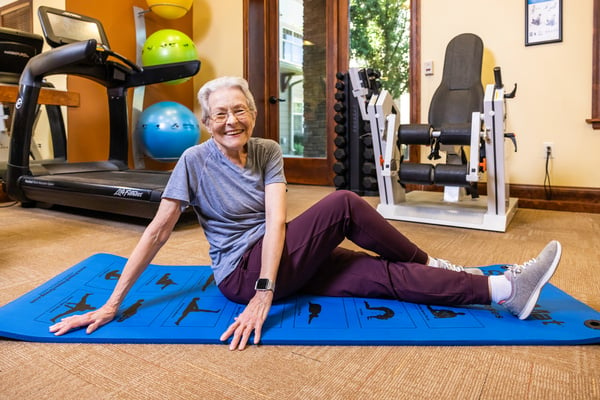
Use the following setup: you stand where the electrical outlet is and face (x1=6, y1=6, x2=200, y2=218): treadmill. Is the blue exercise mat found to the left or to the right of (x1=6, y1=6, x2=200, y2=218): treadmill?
left

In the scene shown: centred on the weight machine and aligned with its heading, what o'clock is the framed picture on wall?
The framed picture on wall is roughly at 7 o'clock from the weight machine.

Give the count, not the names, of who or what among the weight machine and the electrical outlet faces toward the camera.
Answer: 2

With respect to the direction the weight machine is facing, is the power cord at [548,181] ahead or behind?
behind

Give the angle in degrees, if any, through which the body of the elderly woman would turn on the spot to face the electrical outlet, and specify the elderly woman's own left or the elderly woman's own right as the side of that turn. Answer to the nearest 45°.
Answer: approximately 90° to the elderly woman's own left

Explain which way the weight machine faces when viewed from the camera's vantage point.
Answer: facing the viewer

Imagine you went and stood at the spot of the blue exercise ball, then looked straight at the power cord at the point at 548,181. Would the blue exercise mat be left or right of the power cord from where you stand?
right

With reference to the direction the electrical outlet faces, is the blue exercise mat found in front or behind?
in front

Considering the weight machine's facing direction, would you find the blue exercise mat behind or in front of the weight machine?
in front

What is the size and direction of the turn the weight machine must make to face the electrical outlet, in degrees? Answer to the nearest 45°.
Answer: approximately 135° to its left

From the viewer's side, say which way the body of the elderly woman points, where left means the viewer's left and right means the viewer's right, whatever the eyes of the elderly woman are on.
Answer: facing the viewer and to the right of the viewer

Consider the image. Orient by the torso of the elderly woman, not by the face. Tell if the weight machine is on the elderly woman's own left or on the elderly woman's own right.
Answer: on the elderly woman's own left

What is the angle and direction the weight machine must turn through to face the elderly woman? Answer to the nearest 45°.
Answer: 0° — it already faces them

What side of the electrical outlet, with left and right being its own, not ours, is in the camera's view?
front

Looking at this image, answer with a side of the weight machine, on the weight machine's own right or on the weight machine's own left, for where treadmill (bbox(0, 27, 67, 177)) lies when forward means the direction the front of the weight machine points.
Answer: on the weight machine's own right
